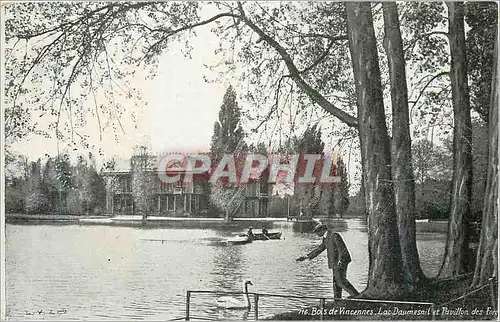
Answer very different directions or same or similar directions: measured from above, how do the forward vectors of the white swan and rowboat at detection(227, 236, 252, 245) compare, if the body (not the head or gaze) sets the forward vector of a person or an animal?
very different directions

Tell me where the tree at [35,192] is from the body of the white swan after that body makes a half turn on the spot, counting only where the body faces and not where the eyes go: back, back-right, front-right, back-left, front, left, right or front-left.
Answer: front

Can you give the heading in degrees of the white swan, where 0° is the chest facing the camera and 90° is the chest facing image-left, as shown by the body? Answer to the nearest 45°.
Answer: approximately 270°
